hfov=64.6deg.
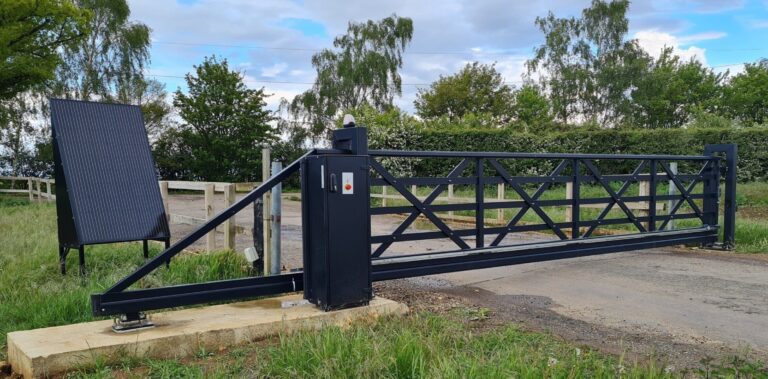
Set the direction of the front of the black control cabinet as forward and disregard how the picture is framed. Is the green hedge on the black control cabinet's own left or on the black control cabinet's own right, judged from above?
on the black control cabinet's own left

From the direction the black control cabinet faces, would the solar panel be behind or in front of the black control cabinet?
behind

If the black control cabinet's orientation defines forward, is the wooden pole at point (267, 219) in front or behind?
behind

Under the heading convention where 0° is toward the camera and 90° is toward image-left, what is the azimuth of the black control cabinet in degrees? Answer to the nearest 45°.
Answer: approximately 315°

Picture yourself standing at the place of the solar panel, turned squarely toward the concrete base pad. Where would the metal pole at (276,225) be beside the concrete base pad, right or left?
left
